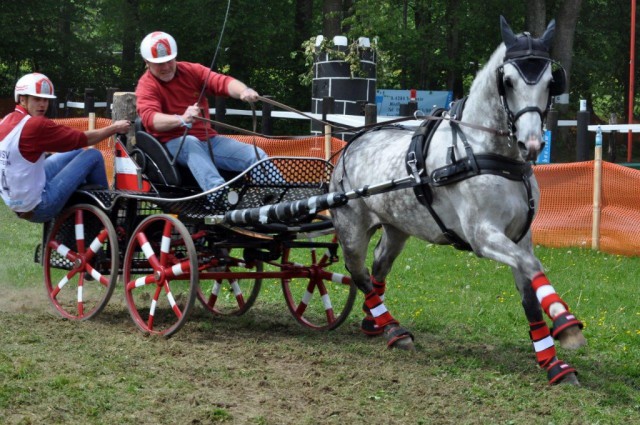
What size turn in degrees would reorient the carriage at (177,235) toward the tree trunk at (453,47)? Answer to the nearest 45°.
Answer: approximately 45° to its left

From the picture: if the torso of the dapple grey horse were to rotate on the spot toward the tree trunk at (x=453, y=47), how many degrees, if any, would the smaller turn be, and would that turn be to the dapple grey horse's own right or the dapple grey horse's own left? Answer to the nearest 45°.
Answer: approximately 135° to the dapple grey horse's own left

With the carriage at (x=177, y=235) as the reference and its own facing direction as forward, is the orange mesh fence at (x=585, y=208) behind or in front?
in front

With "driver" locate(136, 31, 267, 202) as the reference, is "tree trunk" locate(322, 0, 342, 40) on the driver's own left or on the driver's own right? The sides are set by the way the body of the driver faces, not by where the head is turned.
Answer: on the driver's own left

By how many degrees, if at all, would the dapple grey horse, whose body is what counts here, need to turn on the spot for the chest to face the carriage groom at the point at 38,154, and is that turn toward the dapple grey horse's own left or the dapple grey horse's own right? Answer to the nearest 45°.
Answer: approximately 135° to the dapple grey horse's own right

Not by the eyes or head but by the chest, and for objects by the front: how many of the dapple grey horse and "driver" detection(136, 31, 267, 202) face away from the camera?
0

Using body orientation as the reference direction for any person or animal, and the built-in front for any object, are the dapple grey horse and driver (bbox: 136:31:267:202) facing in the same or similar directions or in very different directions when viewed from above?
same or similar directions

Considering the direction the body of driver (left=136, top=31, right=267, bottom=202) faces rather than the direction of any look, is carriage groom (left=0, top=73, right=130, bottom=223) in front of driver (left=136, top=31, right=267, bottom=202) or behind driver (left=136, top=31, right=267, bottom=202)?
behind

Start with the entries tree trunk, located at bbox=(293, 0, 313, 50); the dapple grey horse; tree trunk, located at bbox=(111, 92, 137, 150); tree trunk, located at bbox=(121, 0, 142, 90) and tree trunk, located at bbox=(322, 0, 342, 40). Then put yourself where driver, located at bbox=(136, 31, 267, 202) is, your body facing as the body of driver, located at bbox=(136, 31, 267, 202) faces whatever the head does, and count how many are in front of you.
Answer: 1

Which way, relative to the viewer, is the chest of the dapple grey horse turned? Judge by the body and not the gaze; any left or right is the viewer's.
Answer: facing the viewer and to the right of the viewer
